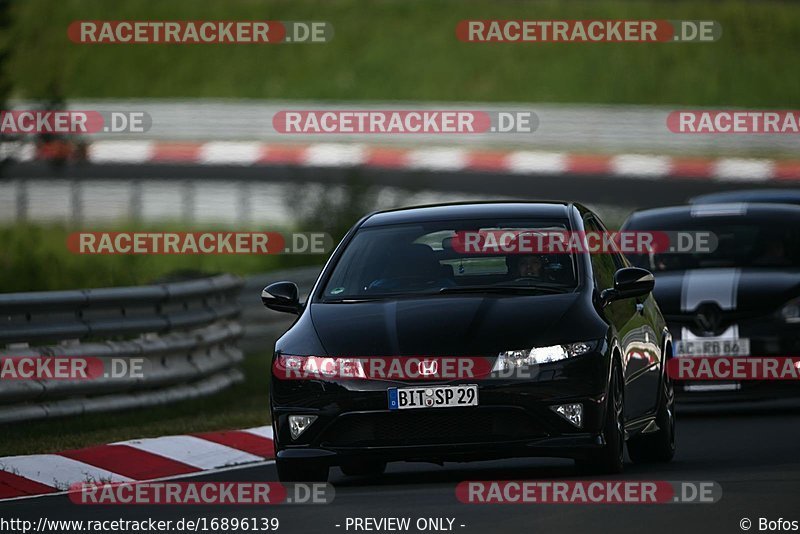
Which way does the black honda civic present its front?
toward the camera

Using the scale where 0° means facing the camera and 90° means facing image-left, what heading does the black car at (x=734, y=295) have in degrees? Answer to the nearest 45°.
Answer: approximately 0°

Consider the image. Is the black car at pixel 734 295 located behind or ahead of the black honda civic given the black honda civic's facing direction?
behind

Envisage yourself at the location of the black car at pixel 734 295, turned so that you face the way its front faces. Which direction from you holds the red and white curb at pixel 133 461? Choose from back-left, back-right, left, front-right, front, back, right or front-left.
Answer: front-right

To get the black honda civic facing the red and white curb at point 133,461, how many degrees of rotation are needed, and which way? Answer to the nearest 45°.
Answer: approximately 135° to its right

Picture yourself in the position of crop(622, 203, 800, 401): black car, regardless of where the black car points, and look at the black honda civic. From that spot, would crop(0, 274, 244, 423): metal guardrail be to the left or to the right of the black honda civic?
right

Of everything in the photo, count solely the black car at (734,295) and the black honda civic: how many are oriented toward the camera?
2

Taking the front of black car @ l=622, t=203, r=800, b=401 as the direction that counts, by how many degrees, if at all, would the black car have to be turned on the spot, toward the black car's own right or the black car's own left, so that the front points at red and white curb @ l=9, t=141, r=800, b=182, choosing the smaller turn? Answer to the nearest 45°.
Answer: approximately 180°

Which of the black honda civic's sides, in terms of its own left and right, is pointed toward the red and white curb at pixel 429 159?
back

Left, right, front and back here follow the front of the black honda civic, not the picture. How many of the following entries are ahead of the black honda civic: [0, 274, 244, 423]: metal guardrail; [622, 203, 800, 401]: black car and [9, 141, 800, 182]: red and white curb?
0

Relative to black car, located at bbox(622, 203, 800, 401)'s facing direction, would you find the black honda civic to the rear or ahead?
ahead

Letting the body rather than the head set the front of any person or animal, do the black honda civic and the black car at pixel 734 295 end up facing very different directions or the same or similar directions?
same or similar directions
